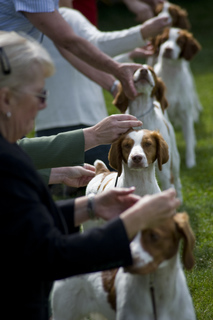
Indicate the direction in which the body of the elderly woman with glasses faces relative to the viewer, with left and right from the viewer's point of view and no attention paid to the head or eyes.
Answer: facing to the right of the viewer

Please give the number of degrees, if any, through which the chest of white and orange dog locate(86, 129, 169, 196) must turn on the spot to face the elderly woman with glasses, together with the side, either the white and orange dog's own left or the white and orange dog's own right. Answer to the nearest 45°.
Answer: approximately 45° to the white and orange dog's own right

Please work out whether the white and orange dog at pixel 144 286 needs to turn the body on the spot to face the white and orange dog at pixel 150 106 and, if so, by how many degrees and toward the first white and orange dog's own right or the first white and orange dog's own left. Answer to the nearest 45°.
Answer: approximately 135° to the first white and orange dog's own left

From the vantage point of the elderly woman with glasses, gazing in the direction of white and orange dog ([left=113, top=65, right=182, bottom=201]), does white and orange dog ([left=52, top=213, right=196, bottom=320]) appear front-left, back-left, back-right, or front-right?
front-right

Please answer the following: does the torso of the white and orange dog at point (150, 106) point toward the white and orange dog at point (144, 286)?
yes

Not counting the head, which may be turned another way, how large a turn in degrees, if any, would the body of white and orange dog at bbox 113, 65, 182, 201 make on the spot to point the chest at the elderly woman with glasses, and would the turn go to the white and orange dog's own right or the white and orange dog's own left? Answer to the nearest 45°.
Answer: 0° — it already faces them

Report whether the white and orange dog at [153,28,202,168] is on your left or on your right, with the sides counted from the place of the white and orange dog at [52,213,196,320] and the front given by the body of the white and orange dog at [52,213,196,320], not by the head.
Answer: on your left

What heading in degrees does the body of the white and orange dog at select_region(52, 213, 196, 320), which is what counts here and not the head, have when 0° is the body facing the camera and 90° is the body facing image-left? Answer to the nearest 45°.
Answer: approximately 315°

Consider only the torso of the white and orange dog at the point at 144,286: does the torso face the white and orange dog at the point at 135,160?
no

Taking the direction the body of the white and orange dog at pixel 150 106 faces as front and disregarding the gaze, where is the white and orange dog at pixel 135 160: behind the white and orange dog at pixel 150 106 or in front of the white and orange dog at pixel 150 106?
in front

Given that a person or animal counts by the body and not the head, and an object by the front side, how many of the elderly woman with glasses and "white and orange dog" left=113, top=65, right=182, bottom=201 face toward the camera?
1

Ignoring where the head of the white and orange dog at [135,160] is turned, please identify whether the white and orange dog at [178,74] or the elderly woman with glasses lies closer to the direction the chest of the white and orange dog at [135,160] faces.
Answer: the elderly woman with glasses

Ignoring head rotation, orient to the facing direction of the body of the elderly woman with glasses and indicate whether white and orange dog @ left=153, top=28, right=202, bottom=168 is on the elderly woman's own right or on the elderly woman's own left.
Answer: on the elderly woman's own left

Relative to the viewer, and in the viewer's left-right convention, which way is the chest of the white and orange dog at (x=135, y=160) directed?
facing the viewer and to the right of the viewer

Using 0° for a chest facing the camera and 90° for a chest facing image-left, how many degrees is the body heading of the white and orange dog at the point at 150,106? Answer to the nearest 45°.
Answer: approximately 0°

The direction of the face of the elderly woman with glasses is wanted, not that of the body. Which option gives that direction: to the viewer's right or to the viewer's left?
to the viewer's right

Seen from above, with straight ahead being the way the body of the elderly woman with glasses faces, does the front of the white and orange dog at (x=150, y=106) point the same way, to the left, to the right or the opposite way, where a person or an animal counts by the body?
to the right

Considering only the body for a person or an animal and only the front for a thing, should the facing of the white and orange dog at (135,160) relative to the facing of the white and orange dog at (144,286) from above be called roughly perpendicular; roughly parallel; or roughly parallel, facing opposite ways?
roughly parallel

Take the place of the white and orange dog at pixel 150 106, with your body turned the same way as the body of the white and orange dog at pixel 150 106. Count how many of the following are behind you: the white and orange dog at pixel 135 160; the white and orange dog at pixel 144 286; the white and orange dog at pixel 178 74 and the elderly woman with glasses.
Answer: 1
